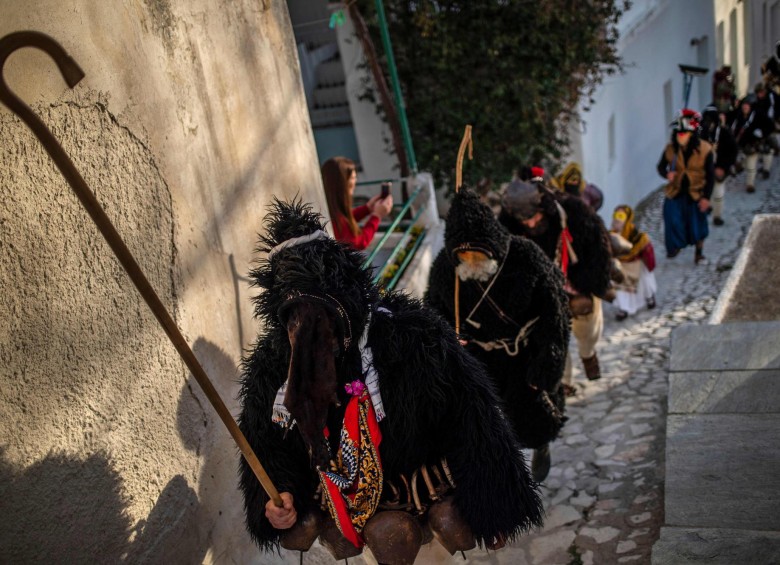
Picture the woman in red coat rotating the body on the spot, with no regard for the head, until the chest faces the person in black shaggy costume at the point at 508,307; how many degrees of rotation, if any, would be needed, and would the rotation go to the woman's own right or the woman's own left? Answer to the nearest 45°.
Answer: approximately 45° to the woman's own right

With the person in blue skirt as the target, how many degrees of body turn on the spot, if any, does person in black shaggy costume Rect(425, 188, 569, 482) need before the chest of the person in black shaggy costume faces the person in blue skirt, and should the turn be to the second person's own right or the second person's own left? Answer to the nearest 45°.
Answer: approximately 180°

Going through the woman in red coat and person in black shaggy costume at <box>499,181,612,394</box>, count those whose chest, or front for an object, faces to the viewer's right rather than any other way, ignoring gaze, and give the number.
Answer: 1

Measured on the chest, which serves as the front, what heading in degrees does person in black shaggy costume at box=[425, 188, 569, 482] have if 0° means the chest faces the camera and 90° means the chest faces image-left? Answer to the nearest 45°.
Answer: approximately 45°

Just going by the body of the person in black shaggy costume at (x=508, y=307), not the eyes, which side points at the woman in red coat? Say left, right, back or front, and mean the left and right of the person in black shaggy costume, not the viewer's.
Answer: right

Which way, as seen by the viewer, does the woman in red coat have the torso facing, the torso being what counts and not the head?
to the viewer's right

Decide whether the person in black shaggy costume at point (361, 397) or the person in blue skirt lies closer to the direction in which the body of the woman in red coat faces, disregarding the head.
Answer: the person in blue skirt

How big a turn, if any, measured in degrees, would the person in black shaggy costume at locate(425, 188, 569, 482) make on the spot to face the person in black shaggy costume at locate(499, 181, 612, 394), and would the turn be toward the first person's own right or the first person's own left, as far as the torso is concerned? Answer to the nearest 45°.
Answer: approximately 180°

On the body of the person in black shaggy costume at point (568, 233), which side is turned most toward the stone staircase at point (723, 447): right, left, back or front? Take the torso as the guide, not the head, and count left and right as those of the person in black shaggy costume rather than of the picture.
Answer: left

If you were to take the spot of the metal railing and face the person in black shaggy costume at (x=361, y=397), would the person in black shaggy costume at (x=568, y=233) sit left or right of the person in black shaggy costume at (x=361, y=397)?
left
